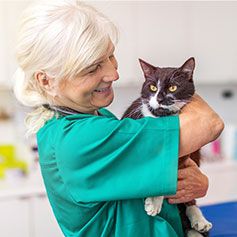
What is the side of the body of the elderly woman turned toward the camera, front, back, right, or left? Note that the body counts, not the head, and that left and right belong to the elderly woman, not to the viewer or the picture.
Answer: right

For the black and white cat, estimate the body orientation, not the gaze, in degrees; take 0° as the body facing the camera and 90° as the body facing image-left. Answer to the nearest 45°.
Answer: approximately 0°

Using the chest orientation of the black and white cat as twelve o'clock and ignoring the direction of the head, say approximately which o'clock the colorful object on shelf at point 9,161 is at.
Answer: The colorful object on shelf is roughly at 5 o'clock from the black and white cat.

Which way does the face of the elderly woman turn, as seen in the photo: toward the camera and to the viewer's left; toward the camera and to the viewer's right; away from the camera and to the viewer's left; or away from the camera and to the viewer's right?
toward the camera and to the viewer's right
